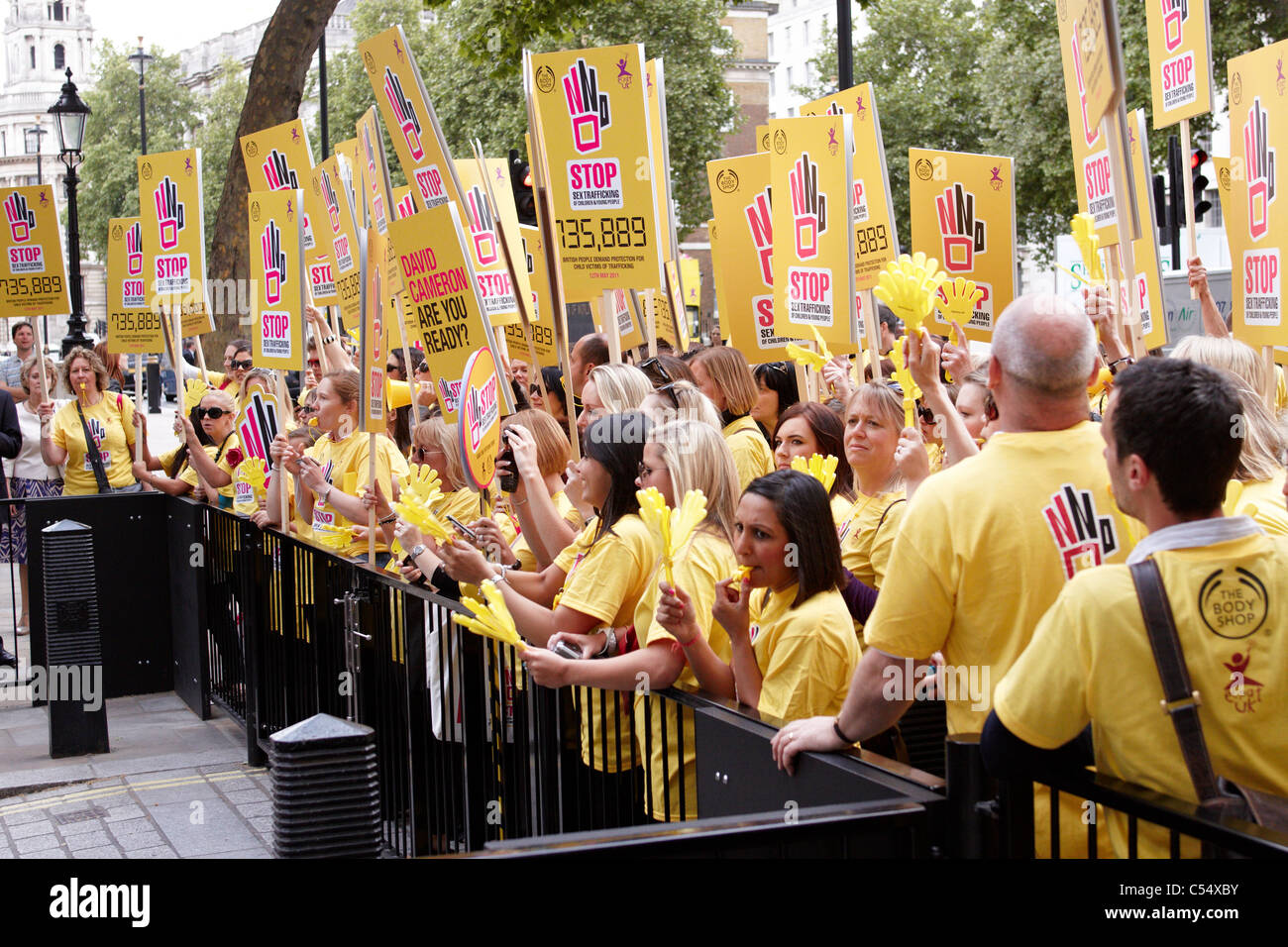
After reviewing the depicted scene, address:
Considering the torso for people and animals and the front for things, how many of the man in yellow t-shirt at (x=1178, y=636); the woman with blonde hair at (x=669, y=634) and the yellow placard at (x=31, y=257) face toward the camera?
1

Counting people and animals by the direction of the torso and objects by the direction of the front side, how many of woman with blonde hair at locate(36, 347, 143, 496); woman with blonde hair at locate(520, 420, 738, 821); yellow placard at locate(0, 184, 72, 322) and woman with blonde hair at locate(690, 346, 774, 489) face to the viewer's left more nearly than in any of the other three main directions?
2

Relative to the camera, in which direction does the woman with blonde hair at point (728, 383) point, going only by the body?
to the viewer's left

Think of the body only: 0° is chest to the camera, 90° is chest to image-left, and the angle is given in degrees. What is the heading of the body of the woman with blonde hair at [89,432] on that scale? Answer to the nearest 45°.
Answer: approximately 0°

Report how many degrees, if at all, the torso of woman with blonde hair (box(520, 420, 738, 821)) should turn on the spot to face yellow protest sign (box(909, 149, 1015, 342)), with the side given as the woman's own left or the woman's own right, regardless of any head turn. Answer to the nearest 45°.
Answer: approximately 135° to the woman's own right

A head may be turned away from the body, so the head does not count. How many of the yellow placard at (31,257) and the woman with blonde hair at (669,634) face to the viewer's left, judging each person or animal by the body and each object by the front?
1

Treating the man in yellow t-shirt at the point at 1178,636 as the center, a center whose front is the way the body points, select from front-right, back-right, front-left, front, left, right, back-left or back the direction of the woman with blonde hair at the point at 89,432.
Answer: front

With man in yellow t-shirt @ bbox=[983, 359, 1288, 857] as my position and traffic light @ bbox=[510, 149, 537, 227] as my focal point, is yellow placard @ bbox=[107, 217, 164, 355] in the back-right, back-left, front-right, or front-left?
front-left

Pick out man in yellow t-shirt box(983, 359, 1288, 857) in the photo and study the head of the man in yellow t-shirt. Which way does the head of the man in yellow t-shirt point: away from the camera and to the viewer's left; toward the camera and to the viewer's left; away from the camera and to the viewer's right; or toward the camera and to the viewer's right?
away from the camera and to the viewer's left

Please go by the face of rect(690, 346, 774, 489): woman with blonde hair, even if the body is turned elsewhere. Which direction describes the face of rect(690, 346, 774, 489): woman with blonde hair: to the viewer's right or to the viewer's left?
to the viewer's left

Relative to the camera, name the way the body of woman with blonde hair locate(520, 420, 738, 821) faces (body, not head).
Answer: to the viewer's left

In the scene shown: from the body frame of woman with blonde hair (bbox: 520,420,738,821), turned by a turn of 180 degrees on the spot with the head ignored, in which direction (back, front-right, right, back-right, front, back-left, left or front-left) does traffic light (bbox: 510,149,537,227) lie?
left

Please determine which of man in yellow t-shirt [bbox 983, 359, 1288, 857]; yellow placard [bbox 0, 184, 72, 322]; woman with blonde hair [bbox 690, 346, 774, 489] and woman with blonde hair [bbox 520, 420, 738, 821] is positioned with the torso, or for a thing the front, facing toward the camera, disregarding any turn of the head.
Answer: the yellow placard

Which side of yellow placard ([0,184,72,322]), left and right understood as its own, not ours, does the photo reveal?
front

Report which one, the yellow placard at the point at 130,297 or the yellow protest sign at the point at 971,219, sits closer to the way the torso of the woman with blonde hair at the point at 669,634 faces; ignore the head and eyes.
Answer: the yellow placard

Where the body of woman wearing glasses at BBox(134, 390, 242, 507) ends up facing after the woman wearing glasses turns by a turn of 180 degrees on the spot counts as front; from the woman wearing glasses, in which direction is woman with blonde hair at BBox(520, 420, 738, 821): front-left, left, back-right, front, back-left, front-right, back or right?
back-right

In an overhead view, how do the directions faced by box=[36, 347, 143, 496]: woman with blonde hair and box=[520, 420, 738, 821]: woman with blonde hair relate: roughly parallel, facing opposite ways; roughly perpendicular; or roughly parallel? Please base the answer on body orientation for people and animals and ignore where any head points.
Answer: roughly perpendicular

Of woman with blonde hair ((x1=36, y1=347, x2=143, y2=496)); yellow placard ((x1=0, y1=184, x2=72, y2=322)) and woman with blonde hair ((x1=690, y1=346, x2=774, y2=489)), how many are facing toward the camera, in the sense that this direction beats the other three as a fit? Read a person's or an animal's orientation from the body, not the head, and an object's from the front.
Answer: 2
